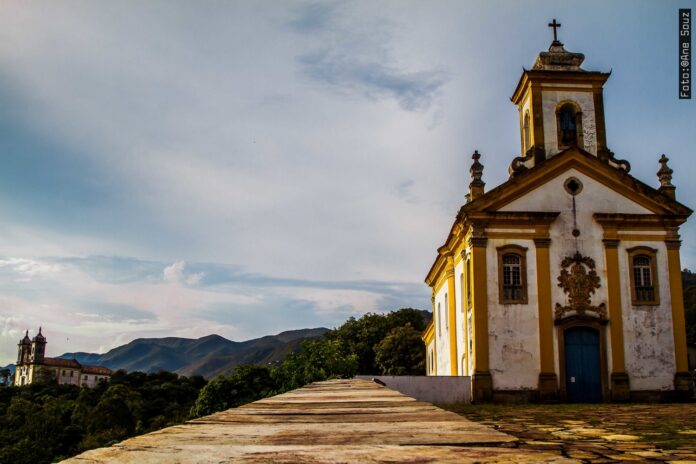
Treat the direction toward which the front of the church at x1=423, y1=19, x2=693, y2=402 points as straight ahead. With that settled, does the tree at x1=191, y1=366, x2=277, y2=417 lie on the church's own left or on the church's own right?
on the church's own right

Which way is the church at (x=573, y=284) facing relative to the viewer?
toward the camera

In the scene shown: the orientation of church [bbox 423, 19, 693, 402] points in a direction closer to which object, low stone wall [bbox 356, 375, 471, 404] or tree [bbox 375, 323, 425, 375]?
the low stone wall

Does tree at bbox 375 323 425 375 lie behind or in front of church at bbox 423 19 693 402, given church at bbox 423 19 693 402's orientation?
behind

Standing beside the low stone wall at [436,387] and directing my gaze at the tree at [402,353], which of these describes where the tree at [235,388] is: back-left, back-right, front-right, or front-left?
front-left

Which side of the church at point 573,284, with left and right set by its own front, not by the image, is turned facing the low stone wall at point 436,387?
right

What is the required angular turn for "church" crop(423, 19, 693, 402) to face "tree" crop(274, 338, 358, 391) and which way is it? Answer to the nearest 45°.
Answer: approximately 90° to its right
